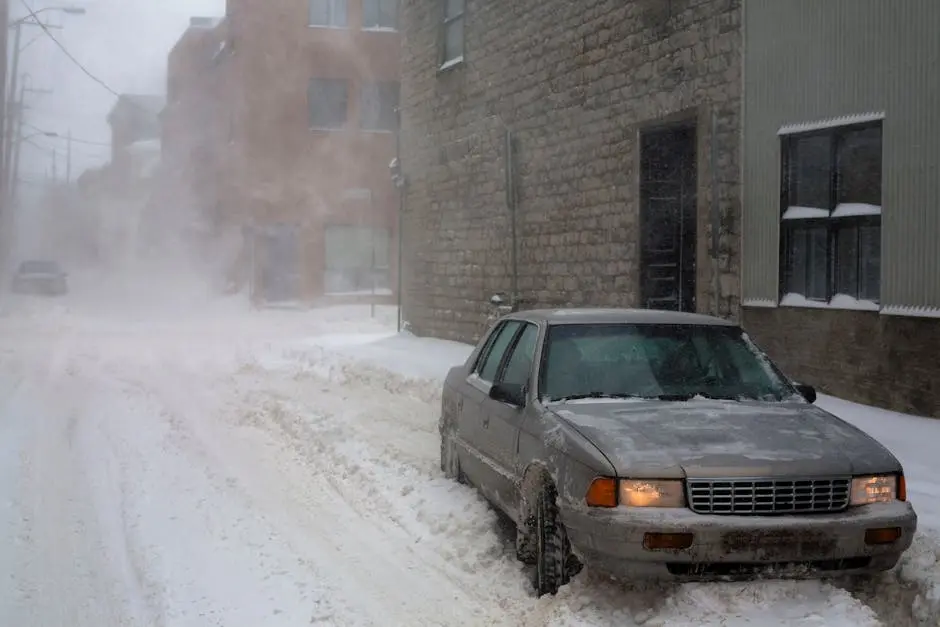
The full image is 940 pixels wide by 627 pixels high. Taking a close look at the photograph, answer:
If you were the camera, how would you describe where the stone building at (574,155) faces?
facing the viewer and to the left of the viewer

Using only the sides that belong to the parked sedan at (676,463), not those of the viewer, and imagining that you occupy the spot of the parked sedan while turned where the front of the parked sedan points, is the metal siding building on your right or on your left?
on your left

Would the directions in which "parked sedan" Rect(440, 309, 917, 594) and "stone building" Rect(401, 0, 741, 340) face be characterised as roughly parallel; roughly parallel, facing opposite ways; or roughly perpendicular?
roughly perpendicular

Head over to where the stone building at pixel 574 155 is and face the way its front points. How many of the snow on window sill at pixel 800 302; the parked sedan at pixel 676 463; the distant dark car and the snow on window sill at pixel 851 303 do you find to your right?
1

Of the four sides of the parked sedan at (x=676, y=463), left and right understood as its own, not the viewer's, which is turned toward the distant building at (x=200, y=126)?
back

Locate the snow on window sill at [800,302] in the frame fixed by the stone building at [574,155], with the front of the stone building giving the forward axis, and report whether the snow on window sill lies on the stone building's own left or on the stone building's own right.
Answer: on the stone building's own left

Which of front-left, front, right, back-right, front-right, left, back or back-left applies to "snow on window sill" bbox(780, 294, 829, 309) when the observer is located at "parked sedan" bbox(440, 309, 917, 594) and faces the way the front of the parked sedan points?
back-left

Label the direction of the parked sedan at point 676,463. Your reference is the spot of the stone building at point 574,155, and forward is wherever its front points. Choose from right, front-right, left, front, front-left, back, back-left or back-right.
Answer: front-left

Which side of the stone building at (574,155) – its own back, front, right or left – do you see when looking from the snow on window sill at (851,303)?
left

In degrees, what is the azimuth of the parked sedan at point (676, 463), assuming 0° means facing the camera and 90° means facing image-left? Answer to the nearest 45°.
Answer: approximately 315°

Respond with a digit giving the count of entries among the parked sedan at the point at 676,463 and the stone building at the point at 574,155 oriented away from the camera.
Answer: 0

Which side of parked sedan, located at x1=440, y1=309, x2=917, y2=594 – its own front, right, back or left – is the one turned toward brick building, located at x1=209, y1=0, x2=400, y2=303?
back

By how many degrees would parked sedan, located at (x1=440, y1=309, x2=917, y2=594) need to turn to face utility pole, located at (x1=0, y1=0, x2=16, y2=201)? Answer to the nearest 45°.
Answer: approximately 180°
